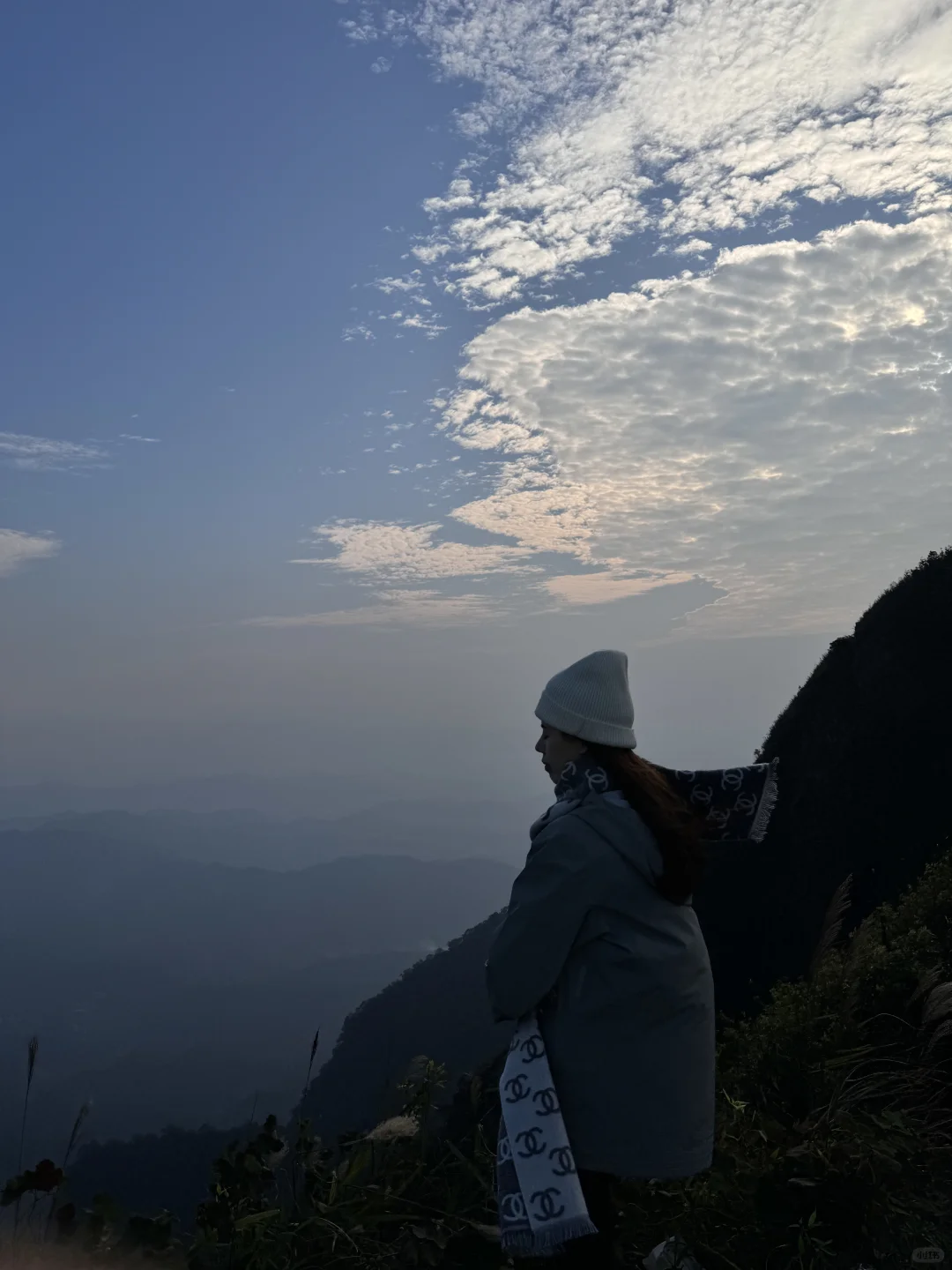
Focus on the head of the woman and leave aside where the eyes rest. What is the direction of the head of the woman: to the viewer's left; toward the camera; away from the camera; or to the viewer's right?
to the viewer's left

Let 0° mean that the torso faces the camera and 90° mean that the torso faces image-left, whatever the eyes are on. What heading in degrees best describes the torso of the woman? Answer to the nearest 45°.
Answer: approximately 135°
